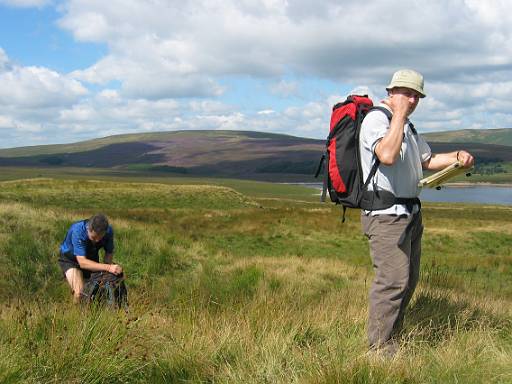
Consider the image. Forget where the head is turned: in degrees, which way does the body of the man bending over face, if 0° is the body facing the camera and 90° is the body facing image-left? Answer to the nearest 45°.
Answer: approximately 315°

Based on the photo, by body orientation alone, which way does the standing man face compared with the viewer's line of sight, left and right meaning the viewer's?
facing the viewer and to the right of the viewer

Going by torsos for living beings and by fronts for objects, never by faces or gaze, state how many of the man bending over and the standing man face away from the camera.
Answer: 0
